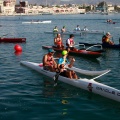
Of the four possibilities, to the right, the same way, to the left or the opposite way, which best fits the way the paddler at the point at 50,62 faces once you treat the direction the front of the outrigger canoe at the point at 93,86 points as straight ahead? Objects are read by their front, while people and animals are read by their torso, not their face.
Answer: the same way
